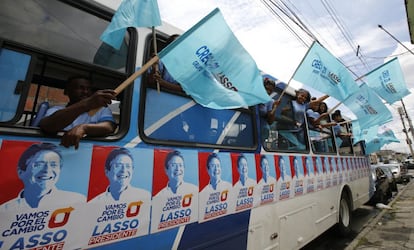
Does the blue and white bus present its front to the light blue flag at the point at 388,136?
no

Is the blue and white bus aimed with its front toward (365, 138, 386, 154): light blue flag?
no
